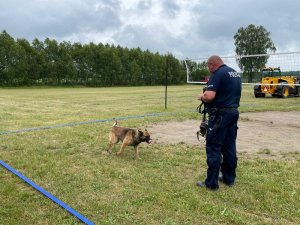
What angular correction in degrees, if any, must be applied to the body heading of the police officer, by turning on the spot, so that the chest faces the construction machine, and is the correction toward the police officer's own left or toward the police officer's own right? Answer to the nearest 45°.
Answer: approximately 45° to the police officer's own right

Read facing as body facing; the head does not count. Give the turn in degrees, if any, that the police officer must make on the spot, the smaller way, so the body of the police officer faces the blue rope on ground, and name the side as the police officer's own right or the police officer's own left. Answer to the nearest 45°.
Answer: approximately 45° to the police officer's own left

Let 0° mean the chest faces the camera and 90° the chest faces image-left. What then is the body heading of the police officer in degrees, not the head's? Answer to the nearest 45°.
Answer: approximately 135°

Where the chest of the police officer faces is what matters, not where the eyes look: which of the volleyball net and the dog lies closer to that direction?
the dog

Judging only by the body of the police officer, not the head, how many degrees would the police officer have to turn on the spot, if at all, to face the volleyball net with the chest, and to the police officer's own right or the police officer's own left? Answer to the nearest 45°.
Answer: approximately 45° to the police officer's own right
